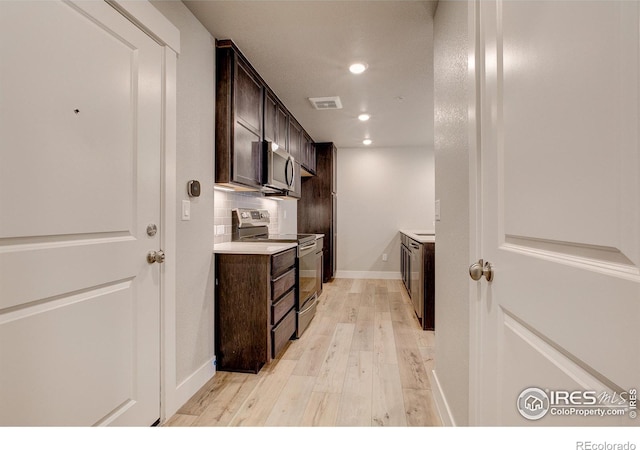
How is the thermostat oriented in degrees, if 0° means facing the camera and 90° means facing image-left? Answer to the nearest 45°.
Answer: approximately 315°

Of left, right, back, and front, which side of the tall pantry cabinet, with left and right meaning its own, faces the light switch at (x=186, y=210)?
right

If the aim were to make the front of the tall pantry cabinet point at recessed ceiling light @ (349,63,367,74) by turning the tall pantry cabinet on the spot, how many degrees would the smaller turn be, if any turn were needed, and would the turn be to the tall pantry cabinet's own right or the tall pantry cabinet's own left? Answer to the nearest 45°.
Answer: approximately 90° to the tall pantry cabinet's own right

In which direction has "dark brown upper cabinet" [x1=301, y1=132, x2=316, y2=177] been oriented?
to the viewer's right

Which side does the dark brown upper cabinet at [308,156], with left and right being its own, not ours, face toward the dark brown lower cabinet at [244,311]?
right

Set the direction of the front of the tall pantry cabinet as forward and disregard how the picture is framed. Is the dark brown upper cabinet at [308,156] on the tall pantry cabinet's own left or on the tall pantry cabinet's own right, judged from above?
on the tall pantry cabinet's own right

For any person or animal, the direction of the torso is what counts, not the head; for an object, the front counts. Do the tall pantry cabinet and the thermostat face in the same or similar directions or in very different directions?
same or similar directions

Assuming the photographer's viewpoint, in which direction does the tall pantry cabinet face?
facing to the right of the viewer

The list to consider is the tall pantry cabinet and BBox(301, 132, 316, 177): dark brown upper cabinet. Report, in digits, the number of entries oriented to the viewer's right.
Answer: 2

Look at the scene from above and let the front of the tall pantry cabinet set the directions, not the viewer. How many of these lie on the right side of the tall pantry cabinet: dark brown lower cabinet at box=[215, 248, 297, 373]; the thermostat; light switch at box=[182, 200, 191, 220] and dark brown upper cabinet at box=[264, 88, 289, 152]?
4

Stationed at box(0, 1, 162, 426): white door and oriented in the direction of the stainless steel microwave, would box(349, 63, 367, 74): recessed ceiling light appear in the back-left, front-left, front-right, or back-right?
front-right

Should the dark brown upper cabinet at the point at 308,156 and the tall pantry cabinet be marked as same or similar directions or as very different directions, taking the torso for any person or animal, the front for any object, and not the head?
same or similar directions

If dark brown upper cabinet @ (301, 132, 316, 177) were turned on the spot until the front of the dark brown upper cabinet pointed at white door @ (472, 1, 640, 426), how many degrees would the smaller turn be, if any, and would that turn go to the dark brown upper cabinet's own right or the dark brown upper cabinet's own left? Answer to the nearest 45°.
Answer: approximately 90° to the dark brown upper cabinet's own right

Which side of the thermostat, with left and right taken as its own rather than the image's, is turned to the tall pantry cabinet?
left
